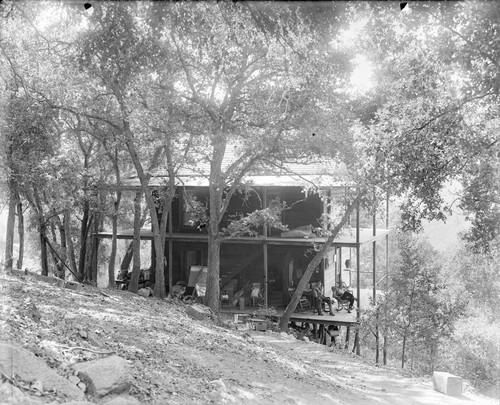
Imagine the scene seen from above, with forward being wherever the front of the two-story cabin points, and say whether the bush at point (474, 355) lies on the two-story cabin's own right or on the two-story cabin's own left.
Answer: on the two-story cabin's own left

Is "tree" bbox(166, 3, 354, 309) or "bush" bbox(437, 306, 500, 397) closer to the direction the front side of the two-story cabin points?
the tree

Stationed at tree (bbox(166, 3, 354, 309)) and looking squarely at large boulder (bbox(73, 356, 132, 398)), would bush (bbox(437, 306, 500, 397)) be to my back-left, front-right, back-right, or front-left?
front-left

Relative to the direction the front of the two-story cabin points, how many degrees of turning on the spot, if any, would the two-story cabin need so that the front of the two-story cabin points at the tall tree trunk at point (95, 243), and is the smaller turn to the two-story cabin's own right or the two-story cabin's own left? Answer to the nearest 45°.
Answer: approximately 90° to the two-story cabin's own right

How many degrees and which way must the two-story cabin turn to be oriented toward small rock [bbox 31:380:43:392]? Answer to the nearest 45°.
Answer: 0° — it already faces it

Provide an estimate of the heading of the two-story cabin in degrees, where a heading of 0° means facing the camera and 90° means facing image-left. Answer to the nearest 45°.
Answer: approximately 0°

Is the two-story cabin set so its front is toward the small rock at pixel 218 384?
yes

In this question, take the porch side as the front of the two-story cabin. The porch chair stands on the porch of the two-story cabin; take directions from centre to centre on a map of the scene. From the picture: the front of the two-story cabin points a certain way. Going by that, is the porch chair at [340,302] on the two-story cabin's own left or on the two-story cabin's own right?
on the two-story cabin's own left

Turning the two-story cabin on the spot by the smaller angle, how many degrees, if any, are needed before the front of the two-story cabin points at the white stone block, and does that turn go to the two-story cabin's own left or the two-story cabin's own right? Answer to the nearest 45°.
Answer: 0° — it already faces it

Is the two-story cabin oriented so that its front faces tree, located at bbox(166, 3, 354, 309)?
yes
